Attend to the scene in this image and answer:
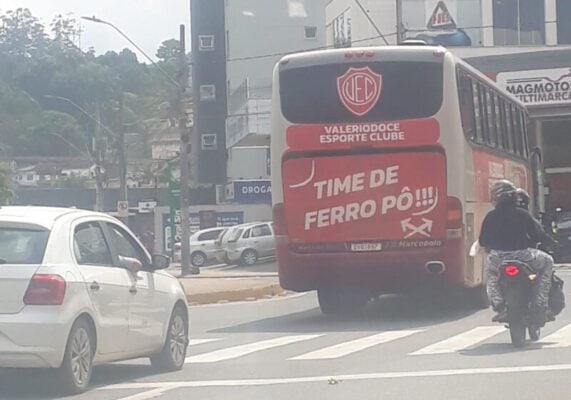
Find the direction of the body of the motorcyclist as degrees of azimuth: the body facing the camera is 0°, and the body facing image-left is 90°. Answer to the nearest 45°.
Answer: approximately 180°

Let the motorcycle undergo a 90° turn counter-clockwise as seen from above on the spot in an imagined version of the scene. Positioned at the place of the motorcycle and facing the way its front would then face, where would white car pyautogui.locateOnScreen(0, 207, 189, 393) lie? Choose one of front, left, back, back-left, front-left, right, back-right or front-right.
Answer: front-left

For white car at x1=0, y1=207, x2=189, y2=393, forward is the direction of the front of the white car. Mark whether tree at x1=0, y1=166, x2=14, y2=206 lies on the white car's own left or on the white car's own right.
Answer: on the white car's own left

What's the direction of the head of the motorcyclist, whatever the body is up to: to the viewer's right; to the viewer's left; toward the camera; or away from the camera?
away from the camera

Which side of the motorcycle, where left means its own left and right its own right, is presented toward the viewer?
back

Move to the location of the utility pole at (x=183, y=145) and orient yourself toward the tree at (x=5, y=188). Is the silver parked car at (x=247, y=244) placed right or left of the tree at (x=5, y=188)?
right
